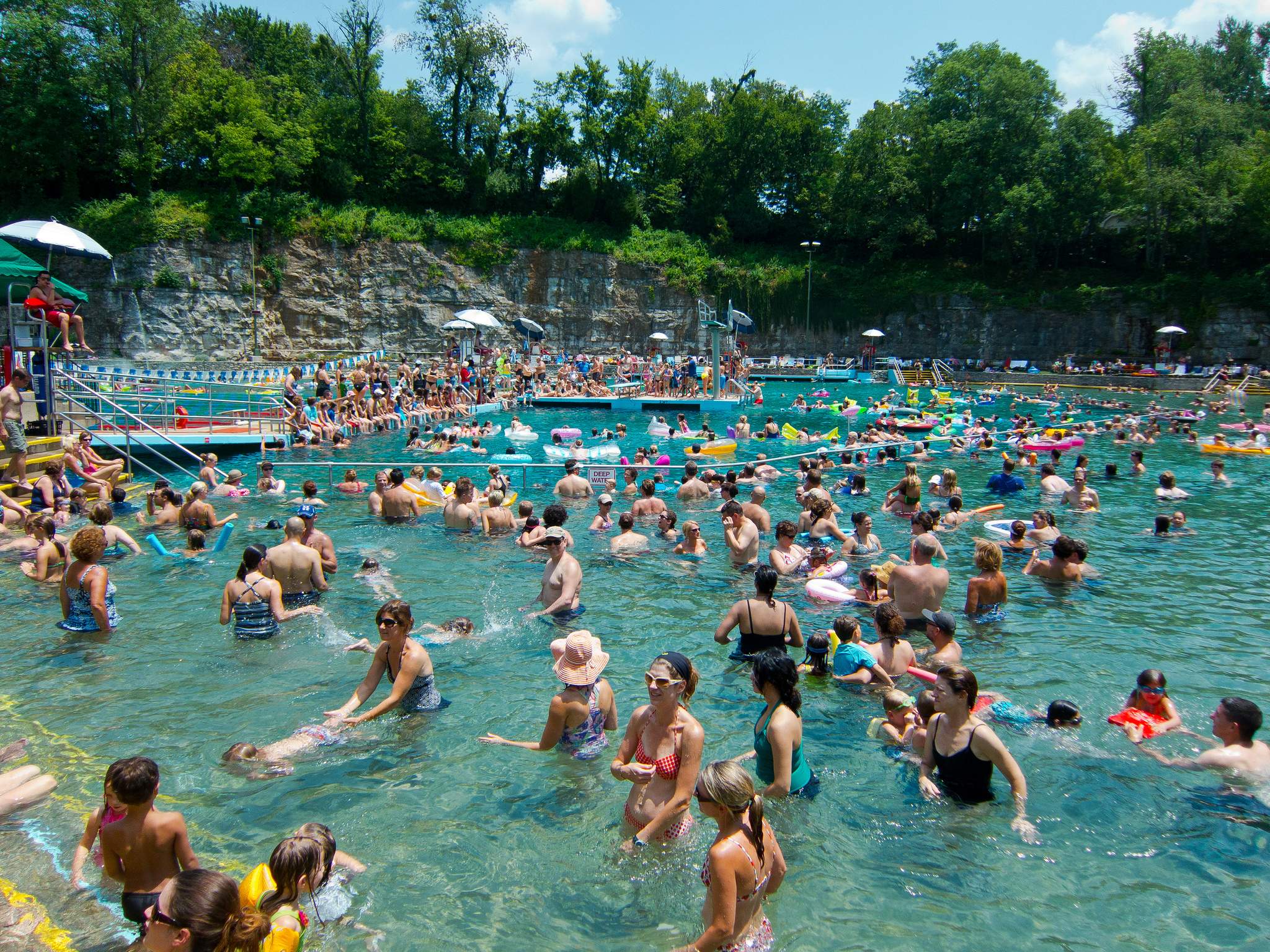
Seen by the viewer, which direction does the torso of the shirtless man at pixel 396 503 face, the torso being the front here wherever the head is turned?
away from the camera

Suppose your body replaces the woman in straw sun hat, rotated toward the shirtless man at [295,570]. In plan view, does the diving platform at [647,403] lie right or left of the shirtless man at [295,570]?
right

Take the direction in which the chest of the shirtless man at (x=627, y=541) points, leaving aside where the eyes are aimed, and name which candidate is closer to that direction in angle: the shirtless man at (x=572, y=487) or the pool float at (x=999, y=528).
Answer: the shirtless man

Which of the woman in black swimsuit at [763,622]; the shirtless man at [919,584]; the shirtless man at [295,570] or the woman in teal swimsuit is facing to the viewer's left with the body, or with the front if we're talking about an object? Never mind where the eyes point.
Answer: the woman in teal swimsuit

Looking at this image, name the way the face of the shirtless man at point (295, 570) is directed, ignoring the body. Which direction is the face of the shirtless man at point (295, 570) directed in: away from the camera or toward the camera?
away from the camera

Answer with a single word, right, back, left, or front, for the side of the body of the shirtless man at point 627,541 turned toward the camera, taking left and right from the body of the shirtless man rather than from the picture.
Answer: back

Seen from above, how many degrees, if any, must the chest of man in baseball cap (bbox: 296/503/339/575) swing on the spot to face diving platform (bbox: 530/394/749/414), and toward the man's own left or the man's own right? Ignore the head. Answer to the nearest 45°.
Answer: approximately 180°

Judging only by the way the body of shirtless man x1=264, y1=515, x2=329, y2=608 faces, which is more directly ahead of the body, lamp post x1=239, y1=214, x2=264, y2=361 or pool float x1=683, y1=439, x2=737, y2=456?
the lamp post
